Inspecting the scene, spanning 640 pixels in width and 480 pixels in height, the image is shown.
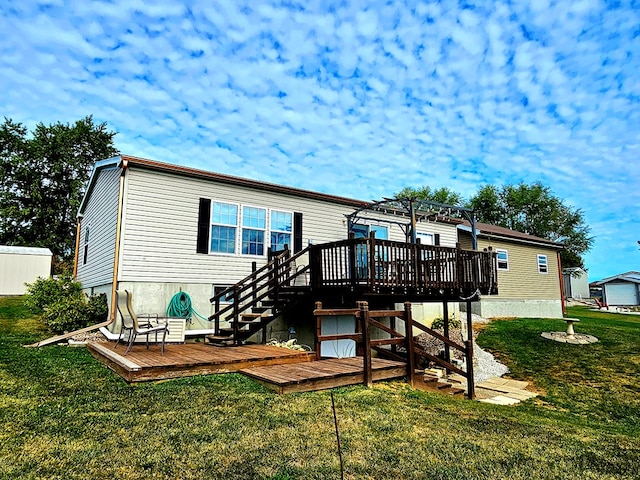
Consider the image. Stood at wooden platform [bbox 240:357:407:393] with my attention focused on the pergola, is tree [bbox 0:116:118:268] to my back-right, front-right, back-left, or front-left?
front-left

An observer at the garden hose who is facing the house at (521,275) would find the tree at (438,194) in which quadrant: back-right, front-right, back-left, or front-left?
front-left

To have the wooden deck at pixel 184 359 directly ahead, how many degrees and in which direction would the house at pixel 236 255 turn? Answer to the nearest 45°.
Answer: approximately 45° to its right

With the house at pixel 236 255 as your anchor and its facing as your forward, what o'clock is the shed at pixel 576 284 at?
the shed at pixel 576 284 is roughly at 9 o'clock from the house at pixel 236 255.

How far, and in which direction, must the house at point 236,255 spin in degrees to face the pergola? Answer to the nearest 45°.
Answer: approximately 90° to its left

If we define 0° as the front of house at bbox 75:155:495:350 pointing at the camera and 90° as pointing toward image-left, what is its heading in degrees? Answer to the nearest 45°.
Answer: approximately 315°

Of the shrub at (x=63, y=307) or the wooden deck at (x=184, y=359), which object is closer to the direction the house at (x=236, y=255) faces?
the wooden deck

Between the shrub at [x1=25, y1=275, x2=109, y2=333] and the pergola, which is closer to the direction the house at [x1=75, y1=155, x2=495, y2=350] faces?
the pergola

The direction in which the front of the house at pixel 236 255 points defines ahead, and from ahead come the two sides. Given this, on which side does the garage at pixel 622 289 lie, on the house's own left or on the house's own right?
on the house's own left

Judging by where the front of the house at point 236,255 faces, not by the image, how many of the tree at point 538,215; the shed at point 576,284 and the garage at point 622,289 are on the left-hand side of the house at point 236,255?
3

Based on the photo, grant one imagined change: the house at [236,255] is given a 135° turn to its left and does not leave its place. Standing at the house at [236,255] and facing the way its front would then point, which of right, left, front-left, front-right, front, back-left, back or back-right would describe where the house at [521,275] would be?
front-right
